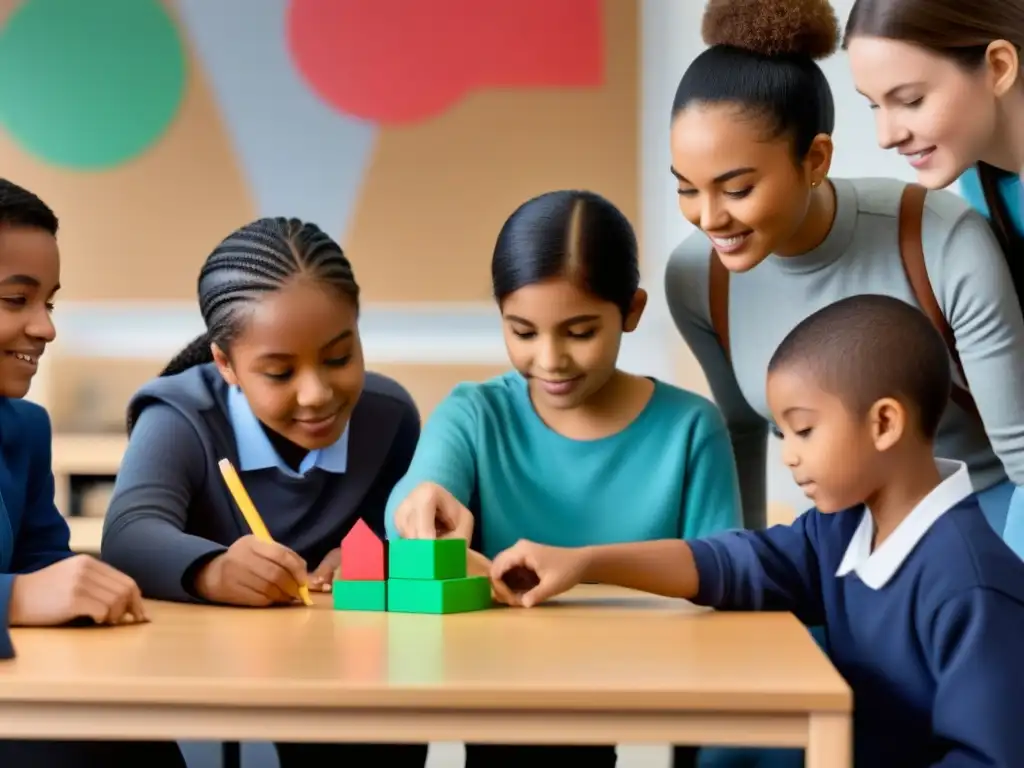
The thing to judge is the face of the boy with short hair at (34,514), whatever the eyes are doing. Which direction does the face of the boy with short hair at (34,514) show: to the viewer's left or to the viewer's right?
to the viewer's right

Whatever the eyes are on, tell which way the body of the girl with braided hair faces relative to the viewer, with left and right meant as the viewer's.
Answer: facing the viewer and to the right of the viewer
